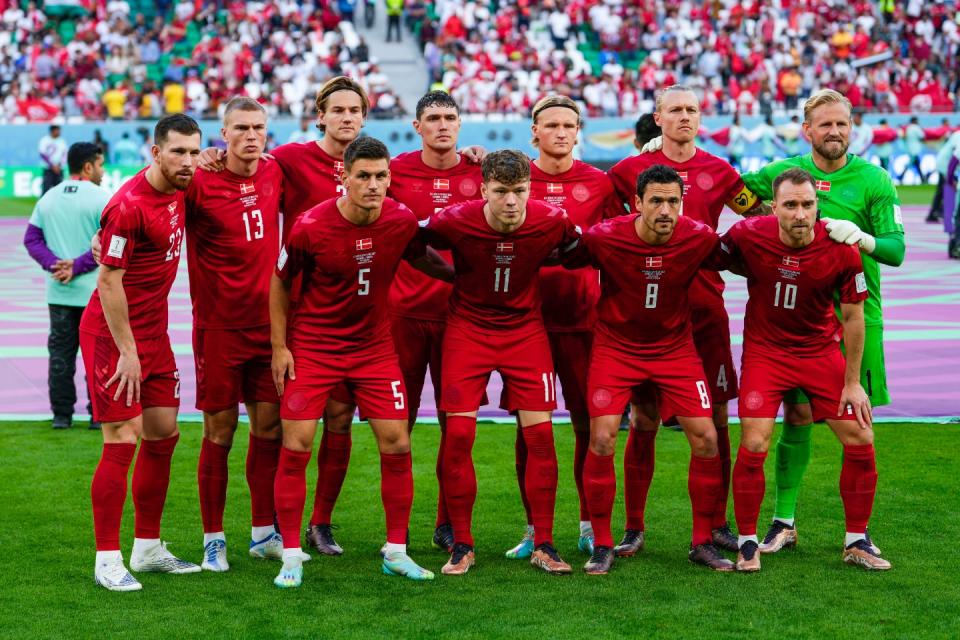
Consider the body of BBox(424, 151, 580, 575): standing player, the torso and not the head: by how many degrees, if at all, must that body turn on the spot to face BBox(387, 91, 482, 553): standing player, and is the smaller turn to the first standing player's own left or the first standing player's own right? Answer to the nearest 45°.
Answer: approximately 135° to the first standing player's own right

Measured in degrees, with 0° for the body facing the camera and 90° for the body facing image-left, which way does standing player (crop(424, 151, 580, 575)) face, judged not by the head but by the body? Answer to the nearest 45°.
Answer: approximately 0°

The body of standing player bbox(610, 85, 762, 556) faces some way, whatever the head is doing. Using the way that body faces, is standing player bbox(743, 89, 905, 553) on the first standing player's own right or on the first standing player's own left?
on the first standing player's own left

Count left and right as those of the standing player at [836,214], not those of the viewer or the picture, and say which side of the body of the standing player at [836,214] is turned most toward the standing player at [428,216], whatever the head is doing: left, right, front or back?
right

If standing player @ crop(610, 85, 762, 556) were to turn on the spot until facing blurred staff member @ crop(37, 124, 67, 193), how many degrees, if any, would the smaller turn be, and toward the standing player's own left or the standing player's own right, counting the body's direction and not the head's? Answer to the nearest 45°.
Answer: approximately 135° to the standing player's own right

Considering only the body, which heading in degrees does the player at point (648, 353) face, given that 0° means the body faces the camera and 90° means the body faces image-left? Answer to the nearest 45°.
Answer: approximately 0°

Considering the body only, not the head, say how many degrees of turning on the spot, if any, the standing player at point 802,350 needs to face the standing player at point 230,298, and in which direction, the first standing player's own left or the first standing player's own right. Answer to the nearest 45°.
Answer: approximately 90° to the first standing player's own right
